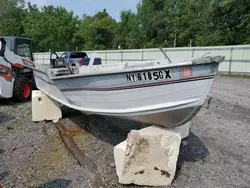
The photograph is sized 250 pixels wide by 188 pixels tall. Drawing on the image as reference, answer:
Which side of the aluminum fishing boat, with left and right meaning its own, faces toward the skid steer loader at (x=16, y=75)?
back

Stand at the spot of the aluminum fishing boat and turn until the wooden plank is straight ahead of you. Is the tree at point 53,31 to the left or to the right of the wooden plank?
right

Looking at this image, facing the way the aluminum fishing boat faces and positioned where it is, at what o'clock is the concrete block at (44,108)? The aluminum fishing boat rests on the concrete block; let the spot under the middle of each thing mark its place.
The concrete block is roughly at 6 o'clock from the aluminum fishing boat.

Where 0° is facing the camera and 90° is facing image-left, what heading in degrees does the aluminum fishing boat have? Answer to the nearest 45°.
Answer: approximately 315°
